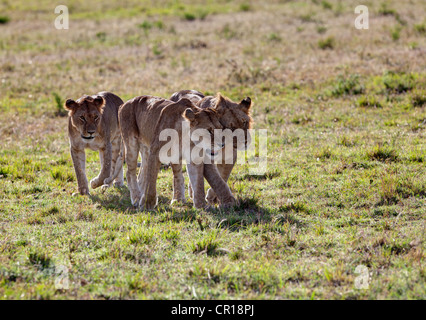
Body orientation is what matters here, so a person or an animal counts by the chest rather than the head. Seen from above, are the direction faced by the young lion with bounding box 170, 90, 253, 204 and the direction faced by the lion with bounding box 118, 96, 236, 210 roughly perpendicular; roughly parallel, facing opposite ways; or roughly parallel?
roughly parallel

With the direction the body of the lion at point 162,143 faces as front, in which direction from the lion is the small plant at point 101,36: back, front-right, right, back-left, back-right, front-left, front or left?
back-left

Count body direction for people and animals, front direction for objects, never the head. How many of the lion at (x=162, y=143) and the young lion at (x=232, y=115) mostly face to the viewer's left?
0

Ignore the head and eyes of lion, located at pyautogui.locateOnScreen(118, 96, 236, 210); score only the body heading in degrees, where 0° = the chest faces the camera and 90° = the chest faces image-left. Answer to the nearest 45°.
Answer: approximately 315°

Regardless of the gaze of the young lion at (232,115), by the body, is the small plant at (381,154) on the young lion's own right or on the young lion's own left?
on the young lion's own left

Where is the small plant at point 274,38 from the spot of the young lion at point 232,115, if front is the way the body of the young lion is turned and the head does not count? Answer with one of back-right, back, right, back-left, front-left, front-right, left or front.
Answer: back-left

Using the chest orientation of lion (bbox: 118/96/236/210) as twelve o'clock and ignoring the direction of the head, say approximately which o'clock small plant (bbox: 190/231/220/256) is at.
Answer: The small plant is roughly at 1 o'clock from the lion.

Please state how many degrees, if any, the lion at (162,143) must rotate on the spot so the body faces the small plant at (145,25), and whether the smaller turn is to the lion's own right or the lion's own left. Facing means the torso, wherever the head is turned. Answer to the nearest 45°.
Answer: approximately 135° to the lion's own left

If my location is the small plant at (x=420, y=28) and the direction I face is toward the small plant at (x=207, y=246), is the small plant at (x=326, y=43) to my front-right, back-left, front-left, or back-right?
front-right

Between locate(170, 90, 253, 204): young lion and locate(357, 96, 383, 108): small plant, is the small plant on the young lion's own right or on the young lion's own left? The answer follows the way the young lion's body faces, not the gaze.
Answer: on the young lion's own left

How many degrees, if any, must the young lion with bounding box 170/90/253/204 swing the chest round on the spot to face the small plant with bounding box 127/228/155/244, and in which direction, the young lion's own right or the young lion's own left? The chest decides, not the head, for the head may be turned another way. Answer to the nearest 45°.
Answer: approximately 90° to the young lion's own right

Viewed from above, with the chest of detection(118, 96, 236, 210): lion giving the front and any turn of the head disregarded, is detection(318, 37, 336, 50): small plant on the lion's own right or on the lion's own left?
on the lion's own left
